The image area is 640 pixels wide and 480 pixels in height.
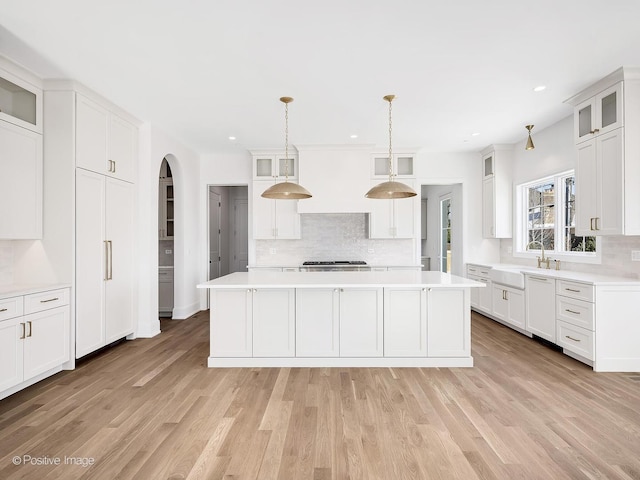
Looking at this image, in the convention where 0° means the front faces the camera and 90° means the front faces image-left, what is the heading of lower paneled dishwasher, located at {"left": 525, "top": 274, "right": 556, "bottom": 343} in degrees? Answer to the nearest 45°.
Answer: approximately 45°

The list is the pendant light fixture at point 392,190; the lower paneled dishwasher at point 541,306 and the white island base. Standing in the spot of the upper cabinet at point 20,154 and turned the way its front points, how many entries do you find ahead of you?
3

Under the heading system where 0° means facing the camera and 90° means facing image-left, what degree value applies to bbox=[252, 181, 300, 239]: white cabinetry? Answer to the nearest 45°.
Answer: approximately 0°

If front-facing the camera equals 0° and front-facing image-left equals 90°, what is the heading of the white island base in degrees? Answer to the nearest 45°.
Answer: approximately 0°

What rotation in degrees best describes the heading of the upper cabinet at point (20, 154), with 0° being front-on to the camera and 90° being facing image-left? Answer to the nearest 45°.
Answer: approximately 315°

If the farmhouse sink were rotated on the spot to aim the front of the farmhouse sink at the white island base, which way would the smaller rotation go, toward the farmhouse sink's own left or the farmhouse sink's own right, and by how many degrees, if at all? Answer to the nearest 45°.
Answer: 0° — it already faces it

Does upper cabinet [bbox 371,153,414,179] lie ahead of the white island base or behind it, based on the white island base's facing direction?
behind
